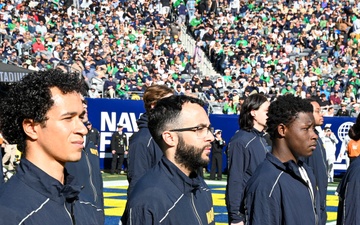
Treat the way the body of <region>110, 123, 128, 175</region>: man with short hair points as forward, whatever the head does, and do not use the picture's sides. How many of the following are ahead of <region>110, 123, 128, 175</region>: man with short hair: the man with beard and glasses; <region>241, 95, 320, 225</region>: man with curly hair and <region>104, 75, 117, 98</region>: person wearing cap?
2

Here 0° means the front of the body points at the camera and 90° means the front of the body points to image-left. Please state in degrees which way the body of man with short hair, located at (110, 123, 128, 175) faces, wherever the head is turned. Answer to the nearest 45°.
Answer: approximately 0°

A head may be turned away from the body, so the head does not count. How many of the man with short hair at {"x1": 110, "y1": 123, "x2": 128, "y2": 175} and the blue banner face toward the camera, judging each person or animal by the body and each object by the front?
2

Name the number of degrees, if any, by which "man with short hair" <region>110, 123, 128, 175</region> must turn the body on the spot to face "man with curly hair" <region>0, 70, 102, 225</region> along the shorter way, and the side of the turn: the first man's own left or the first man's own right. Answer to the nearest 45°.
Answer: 0° — they already face them

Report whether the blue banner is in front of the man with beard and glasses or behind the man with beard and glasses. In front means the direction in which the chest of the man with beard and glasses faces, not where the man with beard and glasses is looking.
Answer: behind

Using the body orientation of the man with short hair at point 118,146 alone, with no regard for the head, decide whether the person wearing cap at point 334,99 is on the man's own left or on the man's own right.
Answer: on the man's own left
